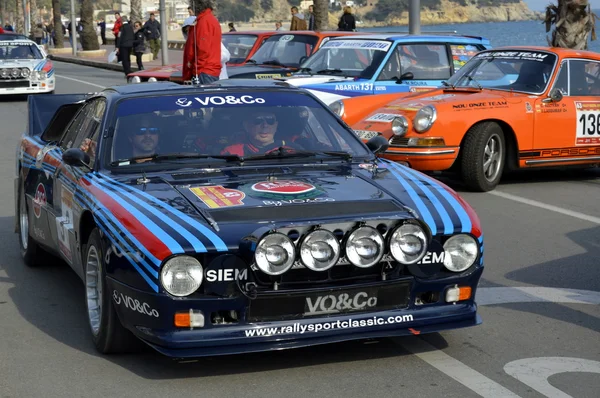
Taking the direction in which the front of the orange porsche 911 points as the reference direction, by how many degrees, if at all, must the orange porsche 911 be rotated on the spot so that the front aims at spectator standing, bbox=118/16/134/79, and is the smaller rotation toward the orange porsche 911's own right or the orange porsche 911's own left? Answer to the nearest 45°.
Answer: approximately 90° to the orange porsche 911's own right

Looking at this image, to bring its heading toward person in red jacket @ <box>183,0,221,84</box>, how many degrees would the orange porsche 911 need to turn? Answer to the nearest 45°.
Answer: approximately 45° to its right

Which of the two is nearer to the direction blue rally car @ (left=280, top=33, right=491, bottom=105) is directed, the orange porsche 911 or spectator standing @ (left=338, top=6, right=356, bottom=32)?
the orange porsche 911

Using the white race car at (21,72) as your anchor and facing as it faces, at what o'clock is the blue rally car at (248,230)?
The blue rally car is roughly at 12 o'clock from the white race car.

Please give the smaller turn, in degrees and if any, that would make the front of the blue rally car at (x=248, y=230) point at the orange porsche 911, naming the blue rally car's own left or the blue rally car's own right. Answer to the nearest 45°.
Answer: approximately 90° to the blue rally car's own left

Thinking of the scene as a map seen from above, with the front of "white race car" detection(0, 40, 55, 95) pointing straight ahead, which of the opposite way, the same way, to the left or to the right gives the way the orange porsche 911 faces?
to the right

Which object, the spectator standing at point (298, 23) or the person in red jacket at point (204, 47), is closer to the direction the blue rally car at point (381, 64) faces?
the person in red jacket

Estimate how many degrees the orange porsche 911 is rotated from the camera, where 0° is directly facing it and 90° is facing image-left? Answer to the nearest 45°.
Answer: approximately 45°

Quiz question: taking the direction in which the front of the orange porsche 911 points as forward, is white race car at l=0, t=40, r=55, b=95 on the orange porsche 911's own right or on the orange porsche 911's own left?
on the orange porsche 911's own right

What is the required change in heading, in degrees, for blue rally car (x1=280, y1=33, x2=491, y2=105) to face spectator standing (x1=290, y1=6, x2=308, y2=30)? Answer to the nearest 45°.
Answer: approximately 135° to its right
